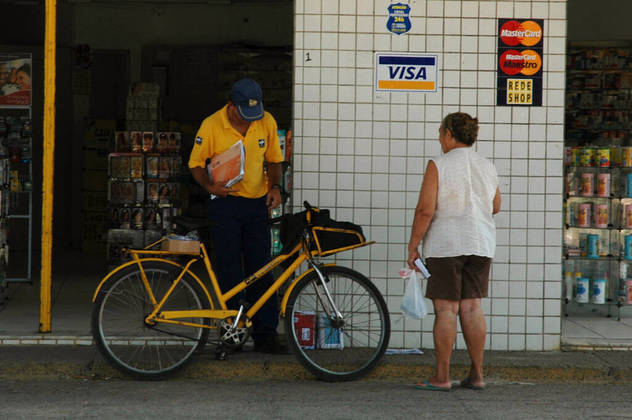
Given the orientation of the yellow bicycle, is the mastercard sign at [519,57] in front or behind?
in front

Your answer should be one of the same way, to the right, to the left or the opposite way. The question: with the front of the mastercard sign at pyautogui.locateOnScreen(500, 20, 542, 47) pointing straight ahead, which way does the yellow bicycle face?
to the left

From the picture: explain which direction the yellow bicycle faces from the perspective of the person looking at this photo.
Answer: facing to the right of the viewer

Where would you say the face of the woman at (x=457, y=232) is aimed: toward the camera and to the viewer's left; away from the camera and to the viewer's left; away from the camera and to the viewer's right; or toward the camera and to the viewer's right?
away from the camera and to the viewer's left

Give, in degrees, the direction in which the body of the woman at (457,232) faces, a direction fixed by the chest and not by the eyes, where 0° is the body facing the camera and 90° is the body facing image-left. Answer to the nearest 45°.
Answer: approximately 135°

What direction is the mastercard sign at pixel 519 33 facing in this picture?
toward the camera

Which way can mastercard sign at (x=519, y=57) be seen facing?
toward the camera

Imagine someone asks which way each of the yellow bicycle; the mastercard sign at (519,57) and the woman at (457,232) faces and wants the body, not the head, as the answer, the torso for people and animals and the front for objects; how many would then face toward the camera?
1
